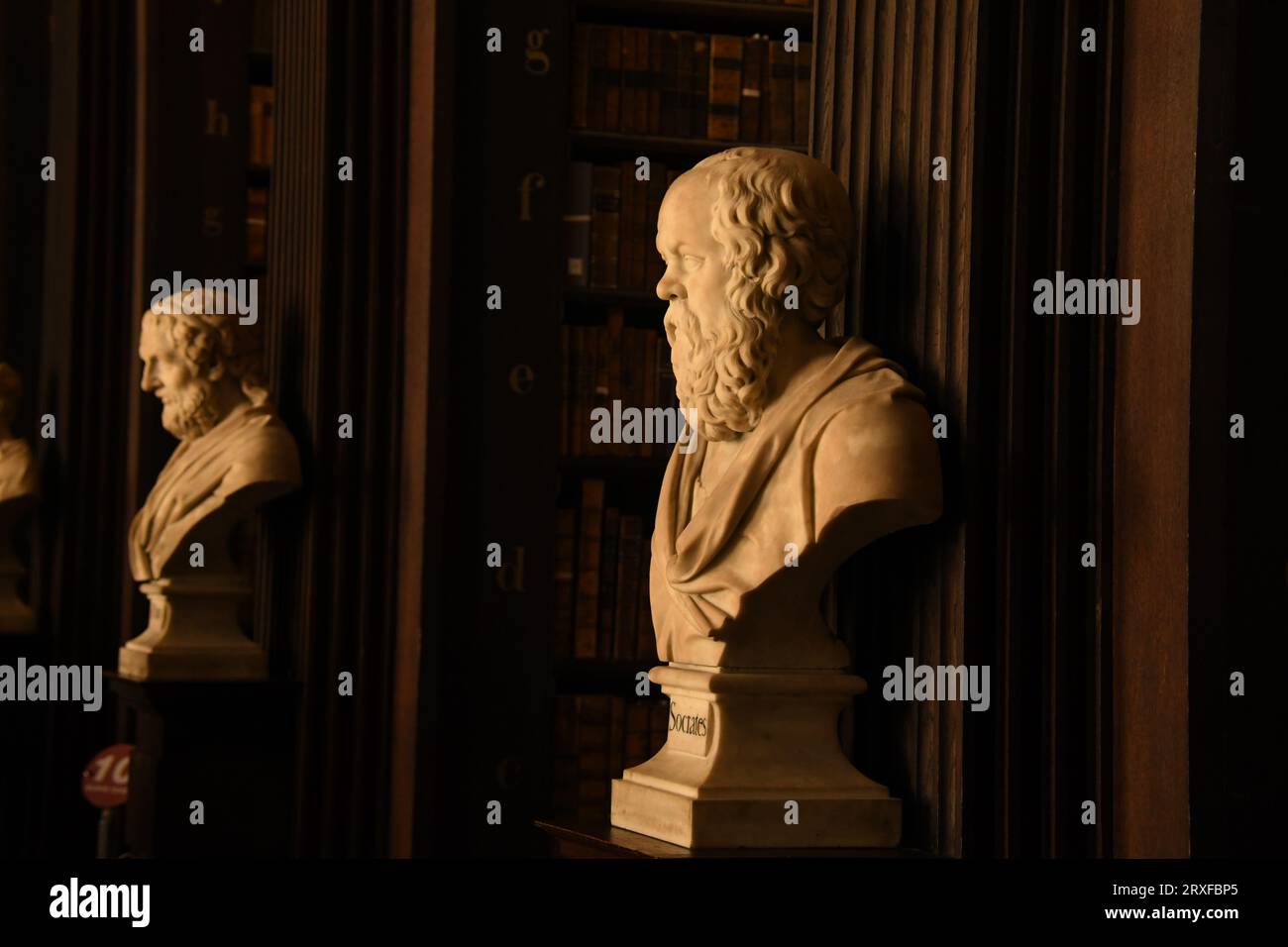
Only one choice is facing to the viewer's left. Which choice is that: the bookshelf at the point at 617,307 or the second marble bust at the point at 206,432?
the second marble bust

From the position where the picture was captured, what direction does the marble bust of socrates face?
facing to the left of the viewer

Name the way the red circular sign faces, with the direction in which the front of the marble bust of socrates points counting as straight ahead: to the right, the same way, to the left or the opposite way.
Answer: to the left

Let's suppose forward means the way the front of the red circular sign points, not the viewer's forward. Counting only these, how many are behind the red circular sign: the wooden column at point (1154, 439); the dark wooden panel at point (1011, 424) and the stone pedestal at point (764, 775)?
0

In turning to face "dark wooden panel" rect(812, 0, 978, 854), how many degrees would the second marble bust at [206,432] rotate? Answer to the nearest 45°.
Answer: approximately 90° to its left

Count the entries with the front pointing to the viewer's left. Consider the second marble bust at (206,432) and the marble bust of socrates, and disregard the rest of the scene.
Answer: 2

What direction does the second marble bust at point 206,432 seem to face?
to the viewer's left

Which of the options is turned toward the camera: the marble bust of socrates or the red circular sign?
the red circular sign

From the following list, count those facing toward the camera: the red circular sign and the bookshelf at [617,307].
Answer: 2

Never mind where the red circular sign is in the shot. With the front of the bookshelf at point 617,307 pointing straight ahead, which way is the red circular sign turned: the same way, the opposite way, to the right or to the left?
the same way

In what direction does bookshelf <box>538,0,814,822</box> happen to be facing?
toward the camera

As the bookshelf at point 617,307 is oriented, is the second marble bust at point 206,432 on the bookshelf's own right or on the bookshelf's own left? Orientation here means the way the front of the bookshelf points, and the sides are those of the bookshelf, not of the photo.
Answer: on the bookshelf's own right

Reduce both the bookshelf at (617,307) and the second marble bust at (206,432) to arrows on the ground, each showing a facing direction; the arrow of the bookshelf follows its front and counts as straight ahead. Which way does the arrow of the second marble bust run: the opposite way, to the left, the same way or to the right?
to the right

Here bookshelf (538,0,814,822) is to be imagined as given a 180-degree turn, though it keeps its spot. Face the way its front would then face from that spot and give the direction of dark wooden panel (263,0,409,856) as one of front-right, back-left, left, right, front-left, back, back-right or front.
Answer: left

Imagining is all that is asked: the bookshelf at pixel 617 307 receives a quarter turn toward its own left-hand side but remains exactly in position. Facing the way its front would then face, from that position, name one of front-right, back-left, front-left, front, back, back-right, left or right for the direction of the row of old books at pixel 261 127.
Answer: back-left

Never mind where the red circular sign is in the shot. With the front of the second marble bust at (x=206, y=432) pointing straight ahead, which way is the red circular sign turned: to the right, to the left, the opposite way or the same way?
to the left

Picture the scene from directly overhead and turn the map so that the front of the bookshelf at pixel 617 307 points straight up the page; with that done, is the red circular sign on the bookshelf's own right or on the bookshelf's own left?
on the bookshelf's own right
